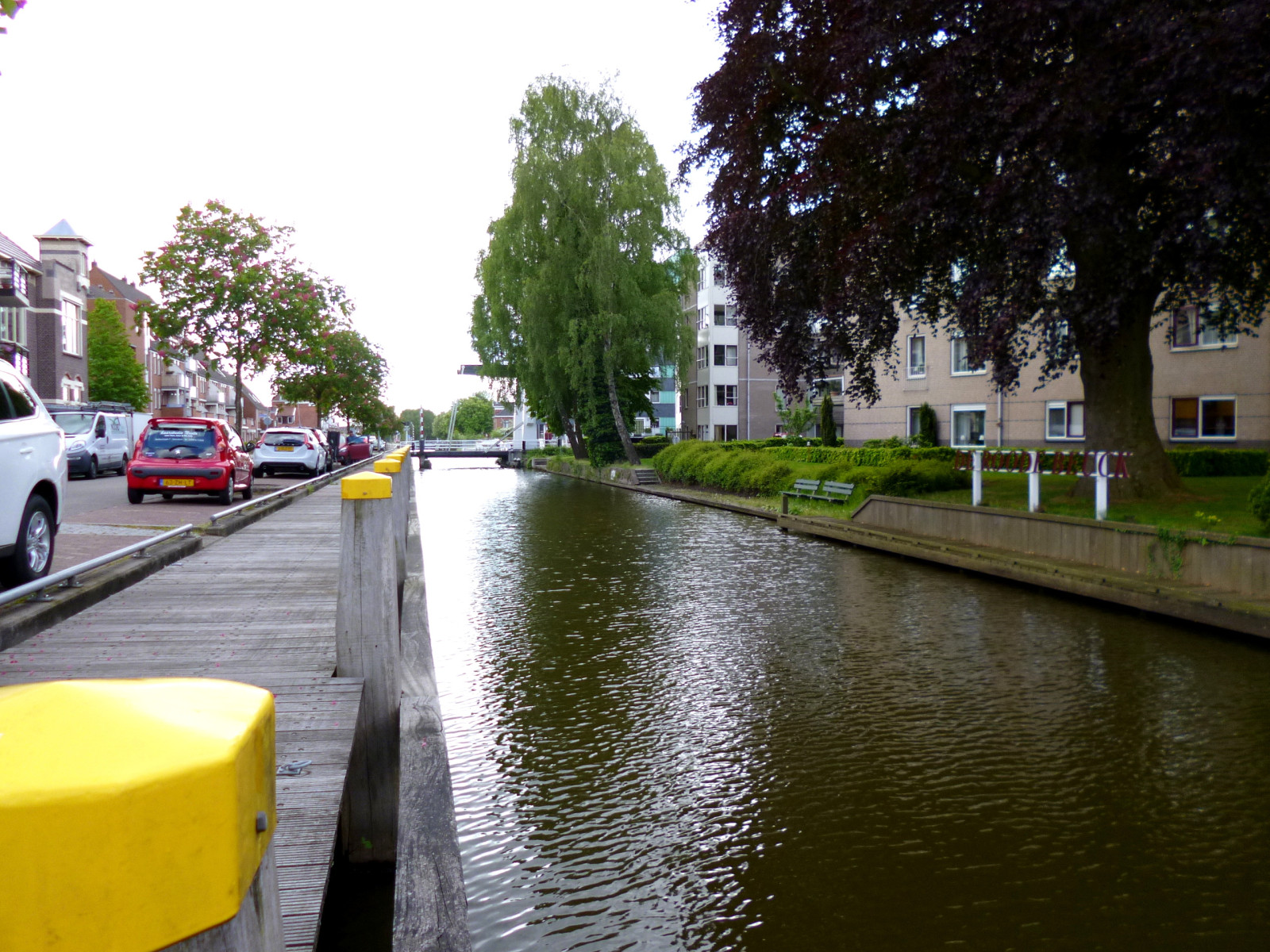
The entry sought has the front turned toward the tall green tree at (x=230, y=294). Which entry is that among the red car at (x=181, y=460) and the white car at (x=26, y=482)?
the red car

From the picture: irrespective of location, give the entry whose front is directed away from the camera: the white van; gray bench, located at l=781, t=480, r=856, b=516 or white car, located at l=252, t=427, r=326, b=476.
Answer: the white car

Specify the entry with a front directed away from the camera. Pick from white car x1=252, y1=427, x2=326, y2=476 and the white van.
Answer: the white car

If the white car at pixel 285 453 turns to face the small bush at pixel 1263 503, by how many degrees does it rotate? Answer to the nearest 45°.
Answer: approximately 180°

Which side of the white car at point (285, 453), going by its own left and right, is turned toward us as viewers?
back

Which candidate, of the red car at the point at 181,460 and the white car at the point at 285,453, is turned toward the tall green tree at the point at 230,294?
the red car

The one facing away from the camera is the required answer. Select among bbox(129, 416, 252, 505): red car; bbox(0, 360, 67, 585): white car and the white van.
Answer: the red car

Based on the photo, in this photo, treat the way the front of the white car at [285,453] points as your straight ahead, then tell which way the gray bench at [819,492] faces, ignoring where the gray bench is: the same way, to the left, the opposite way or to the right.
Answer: to the left

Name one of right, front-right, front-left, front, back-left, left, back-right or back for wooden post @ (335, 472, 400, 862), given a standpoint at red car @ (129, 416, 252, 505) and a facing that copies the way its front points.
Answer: back

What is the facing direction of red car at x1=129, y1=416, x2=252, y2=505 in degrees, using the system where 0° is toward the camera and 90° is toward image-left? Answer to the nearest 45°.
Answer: approximately 180°

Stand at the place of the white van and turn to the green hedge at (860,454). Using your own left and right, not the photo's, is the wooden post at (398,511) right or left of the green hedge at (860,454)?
right

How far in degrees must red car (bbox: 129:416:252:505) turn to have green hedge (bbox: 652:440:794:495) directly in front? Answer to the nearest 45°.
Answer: approximately 90° to its right

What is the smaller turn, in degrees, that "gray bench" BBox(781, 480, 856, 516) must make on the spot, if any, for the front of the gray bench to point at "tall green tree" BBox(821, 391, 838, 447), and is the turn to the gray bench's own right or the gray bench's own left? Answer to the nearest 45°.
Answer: approximately 135° to the gray bench's own right

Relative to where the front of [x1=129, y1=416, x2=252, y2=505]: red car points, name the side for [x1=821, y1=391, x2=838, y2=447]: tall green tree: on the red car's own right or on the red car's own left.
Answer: on the red car's own right

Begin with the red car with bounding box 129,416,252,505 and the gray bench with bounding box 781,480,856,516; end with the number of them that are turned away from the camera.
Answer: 1
